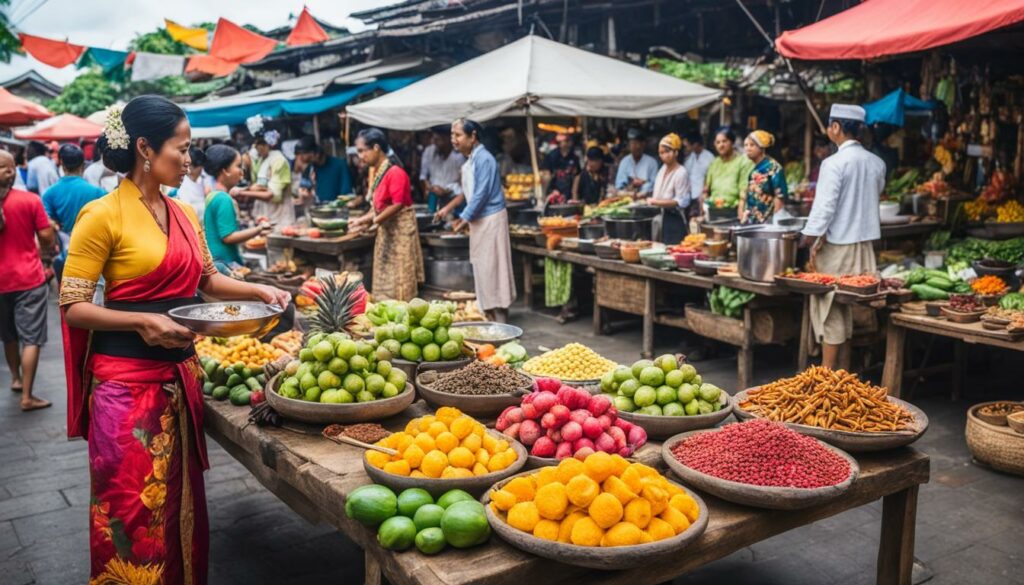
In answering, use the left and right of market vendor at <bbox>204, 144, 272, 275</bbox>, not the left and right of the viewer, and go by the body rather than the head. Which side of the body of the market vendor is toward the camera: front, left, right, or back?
right

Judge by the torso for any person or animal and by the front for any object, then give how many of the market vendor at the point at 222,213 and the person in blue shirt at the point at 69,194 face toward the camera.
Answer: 0

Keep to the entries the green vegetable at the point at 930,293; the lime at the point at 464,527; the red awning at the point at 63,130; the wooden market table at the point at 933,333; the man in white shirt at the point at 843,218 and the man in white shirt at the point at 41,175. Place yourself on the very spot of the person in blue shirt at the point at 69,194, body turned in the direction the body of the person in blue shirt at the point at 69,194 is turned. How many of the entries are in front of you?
2

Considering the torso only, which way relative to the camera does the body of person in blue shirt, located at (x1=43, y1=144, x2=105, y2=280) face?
away from the camera

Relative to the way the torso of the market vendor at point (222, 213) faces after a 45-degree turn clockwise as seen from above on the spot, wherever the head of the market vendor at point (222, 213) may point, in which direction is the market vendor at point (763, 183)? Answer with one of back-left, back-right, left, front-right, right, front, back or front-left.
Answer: front-left

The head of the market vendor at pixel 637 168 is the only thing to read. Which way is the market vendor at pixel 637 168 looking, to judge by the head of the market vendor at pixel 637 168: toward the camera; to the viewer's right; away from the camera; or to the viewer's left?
toward the camera

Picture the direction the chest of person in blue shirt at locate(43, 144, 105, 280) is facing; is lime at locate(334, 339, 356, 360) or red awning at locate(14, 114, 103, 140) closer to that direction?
the red awning

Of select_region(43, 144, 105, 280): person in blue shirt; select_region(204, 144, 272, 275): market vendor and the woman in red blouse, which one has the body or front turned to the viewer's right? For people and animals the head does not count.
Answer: the market vendor

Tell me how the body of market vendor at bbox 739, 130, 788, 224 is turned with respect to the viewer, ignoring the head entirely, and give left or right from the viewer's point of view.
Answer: facing the viewer and to the left of the viewer

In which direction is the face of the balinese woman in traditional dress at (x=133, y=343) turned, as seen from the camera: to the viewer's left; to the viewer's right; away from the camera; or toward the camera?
to the viewer's right

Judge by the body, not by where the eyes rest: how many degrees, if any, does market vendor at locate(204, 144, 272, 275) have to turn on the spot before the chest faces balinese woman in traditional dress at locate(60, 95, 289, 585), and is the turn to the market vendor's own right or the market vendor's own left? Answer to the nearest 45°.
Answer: approximately 90° to the market vendor's own right

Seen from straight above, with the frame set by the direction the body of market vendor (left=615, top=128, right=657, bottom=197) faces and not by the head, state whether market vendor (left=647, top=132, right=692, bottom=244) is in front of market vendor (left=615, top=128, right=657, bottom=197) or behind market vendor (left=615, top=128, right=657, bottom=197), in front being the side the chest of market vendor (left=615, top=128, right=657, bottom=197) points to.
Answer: in front

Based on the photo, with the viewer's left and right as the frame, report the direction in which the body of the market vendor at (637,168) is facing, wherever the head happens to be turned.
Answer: facing the viewer
